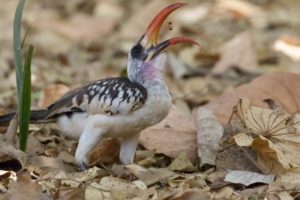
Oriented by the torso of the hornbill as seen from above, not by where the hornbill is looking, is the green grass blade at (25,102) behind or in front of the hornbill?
behind

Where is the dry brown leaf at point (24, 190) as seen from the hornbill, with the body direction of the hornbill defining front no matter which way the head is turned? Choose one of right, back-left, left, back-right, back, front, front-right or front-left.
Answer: back-right

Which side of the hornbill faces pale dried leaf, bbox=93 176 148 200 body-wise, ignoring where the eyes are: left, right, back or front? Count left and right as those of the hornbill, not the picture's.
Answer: right

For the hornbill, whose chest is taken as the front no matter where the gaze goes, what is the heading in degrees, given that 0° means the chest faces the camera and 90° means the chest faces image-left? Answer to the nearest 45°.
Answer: approximately 270°

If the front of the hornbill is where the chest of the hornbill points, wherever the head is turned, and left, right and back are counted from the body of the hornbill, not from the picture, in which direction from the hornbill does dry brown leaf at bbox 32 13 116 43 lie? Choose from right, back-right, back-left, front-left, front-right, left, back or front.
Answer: left

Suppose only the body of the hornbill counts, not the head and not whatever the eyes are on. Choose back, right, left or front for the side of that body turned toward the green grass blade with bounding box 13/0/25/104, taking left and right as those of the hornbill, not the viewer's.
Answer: back
